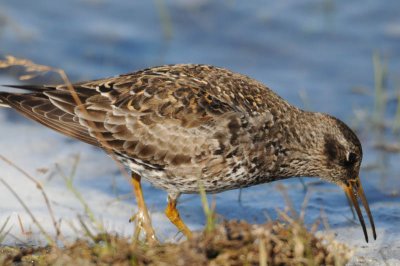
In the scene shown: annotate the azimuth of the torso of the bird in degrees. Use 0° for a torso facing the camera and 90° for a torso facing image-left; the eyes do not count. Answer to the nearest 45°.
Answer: approximately 270°
